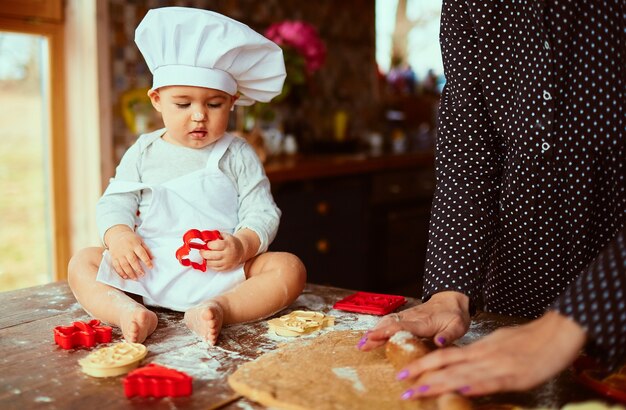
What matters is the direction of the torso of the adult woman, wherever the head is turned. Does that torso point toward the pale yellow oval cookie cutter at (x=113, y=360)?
yes

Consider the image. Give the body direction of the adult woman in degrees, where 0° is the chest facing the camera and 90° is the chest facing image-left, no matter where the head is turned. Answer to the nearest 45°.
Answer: approximately 45°

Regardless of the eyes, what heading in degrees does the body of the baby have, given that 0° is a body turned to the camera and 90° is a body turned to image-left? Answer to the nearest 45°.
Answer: approximately 0°
